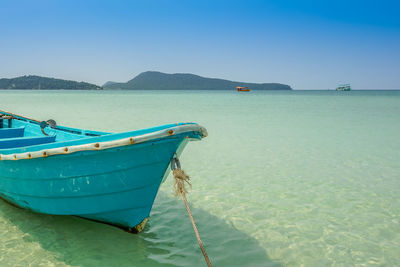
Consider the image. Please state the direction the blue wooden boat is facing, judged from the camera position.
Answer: facing the viewer and to the right of the viewer
